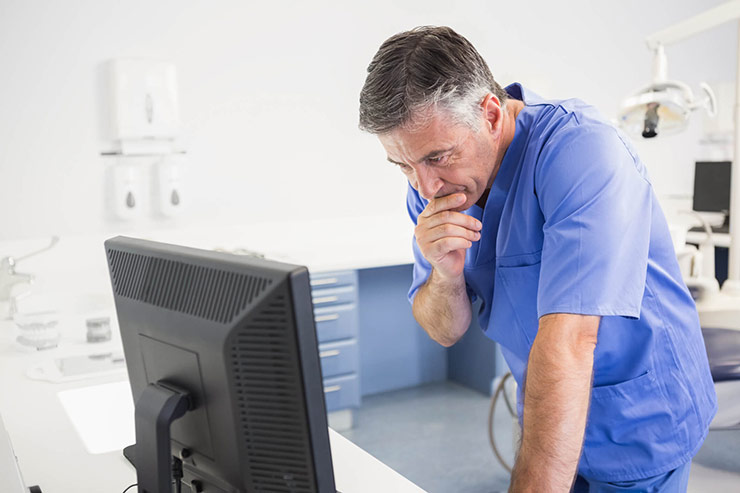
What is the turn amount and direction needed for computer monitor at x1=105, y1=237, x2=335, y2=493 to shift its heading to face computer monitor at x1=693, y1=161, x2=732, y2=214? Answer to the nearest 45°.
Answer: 0° — it already faces it

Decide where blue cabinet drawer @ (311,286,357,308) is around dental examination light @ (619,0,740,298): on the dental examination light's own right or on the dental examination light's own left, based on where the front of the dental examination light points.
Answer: on the dental examination light's own right

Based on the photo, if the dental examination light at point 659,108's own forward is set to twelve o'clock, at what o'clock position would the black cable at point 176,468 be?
The black cable is roughly at 11 o'clock from the dental examination light.

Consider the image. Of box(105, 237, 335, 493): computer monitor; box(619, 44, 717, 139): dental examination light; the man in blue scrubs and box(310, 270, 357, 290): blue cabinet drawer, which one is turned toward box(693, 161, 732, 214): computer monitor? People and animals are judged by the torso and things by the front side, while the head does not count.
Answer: box(105, 237, 335, 493): computer monitor

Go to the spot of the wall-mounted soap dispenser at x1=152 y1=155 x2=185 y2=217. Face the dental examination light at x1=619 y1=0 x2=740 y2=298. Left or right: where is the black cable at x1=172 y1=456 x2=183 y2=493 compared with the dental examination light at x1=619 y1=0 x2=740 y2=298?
right

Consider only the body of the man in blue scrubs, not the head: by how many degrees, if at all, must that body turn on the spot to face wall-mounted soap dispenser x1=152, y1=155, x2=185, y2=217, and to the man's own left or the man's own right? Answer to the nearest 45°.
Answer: approximately 90° to the man's own right

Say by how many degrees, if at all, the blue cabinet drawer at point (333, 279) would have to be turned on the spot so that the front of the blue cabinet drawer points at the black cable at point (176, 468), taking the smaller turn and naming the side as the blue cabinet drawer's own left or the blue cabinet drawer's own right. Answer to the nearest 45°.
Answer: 0° — it already faces it

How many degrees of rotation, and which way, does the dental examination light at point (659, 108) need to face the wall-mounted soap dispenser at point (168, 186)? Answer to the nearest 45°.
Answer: approximately 45° to its right

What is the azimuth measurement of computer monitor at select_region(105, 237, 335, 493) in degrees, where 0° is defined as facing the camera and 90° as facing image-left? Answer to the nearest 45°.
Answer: approximately 225°

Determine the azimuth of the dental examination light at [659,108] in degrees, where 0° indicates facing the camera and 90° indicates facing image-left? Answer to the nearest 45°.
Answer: approximately 45°

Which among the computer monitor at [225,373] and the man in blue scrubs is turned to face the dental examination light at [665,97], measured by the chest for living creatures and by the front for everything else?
the computer monitor
